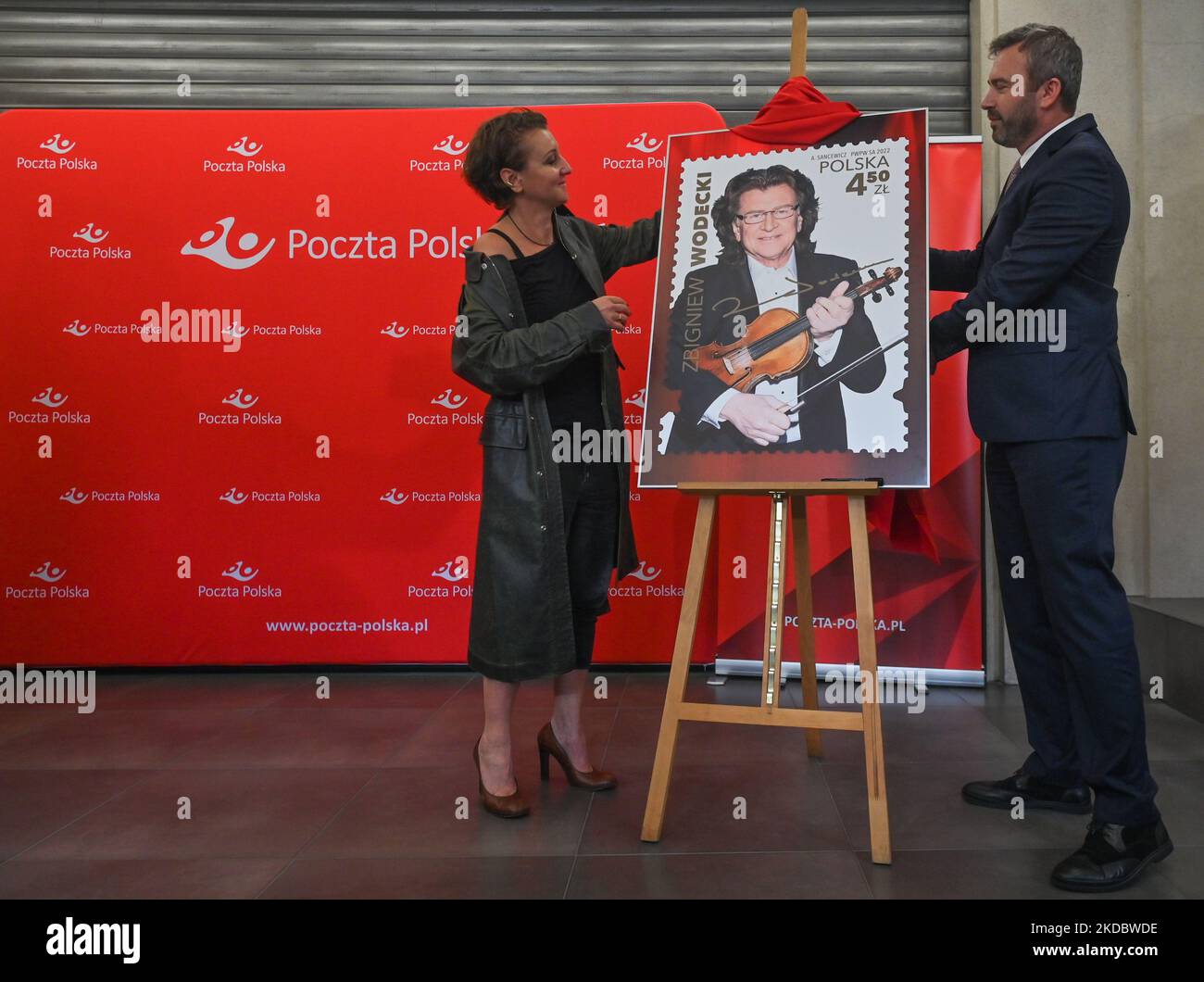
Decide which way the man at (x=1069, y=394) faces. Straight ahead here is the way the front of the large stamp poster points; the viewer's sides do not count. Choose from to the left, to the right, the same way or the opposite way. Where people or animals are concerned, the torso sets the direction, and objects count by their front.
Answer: to the right

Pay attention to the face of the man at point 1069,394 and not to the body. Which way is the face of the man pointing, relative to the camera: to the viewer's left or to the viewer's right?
to the viewer's left

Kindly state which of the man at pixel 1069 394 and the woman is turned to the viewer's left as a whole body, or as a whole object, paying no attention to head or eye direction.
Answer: the man

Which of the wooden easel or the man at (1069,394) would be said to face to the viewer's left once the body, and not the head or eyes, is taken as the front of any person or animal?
the man

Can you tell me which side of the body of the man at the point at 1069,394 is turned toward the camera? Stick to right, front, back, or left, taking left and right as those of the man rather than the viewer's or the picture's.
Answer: left

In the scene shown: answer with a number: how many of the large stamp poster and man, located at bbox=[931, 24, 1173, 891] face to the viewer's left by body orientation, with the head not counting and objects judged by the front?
1

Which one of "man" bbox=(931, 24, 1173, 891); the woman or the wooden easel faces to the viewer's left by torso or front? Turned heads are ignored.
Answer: the man

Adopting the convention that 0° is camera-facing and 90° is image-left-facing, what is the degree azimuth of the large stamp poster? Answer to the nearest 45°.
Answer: approximately 0°

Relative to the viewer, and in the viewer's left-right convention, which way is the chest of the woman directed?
facing the viewer and to the right of the viewer

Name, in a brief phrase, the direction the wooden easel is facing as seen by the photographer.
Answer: facing the viewer

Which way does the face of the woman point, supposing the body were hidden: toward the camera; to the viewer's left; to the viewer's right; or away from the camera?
to the viewer's right
